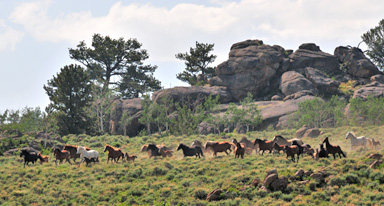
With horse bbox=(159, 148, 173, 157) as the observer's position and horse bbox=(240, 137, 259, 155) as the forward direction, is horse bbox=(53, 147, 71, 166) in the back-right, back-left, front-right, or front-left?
back-right

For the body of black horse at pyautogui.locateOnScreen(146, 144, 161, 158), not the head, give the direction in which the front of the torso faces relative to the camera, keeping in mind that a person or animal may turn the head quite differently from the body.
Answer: to the viewer's left

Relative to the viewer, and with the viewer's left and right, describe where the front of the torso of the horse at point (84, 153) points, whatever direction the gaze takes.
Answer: facing to the left of the viewer

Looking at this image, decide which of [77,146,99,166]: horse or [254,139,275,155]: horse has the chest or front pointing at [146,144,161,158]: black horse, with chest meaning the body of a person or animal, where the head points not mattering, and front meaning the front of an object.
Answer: [254,139,275,155]: horse

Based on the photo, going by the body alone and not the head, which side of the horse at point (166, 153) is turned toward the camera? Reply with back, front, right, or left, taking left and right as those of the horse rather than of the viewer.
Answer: left

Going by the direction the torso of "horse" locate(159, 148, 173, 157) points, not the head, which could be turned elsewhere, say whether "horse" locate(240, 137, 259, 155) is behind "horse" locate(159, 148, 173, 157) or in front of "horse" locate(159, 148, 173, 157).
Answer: behind

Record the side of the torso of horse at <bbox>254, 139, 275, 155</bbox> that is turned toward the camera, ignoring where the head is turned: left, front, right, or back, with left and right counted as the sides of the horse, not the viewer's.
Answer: left
